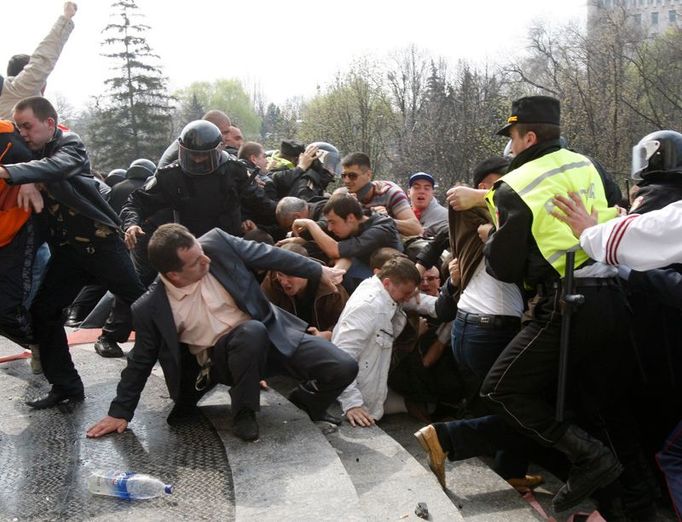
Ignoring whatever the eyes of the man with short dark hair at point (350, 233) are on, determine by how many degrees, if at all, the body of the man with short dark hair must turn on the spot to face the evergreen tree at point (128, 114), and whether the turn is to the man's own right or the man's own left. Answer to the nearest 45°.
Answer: approximately 90° to the man's own right

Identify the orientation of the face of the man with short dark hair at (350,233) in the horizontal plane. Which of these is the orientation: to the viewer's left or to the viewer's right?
to the viewer's left

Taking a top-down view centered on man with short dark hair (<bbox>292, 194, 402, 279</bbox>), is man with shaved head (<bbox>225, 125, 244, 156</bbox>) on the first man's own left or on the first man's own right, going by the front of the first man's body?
on the first man's own right

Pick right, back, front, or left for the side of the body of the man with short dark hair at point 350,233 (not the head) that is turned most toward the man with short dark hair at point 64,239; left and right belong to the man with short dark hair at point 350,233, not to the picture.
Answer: front

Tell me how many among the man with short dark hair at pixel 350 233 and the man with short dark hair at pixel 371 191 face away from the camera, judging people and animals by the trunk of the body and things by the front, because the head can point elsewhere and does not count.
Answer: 0

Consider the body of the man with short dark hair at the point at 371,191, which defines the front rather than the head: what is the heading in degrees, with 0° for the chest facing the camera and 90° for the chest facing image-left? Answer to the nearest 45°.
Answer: approximately 45°

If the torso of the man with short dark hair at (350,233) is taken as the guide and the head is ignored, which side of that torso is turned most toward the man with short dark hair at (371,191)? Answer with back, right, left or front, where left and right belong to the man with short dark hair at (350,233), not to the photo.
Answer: right

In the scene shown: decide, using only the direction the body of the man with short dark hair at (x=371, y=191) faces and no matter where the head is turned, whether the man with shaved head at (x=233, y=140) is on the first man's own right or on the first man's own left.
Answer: on the first man's own right

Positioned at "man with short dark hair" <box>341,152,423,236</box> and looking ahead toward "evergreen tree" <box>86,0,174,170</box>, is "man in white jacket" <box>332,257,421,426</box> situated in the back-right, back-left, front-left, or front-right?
back-left

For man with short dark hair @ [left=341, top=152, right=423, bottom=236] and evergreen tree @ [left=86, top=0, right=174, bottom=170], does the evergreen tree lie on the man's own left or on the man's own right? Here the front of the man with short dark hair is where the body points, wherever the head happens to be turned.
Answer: on the man's own right

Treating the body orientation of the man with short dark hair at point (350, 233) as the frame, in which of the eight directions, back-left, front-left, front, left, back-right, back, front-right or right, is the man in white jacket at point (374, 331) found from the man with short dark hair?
left

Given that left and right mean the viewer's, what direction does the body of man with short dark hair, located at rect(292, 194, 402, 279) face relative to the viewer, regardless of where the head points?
facing to the left of the viewer
